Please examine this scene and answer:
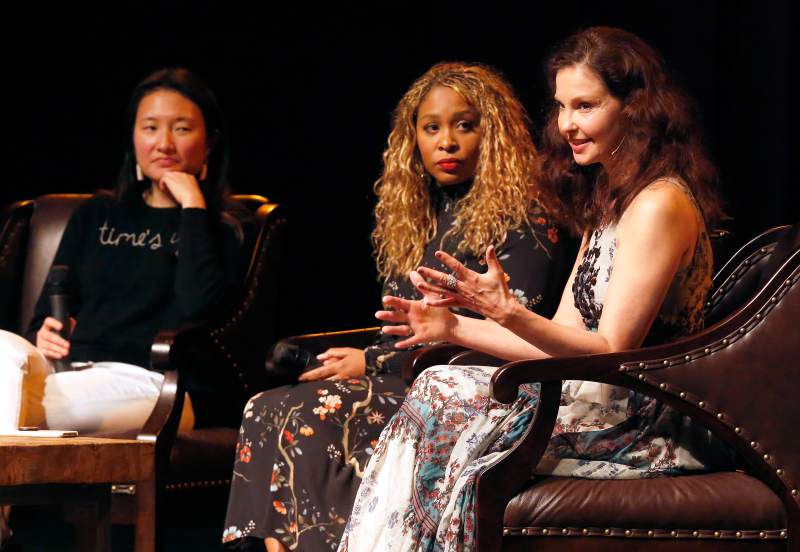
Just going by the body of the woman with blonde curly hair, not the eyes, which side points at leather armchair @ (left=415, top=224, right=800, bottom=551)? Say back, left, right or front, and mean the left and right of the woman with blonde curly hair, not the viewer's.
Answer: left

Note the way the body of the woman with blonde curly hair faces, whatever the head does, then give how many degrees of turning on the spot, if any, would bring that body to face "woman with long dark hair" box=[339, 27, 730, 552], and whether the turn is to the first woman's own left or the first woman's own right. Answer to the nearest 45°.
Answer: approximately 90° to the first woman's own left

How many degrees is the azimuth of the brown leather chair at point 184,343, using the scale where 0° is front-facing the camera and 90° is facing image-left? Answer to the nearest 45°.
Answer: approximately 45°

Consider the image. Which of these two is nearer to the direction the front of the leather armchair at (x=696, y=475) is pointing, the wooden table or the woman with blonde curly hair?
the wooden table

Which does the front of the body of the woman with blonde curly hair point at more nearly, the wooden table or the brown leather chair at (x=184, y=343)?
the wooden table

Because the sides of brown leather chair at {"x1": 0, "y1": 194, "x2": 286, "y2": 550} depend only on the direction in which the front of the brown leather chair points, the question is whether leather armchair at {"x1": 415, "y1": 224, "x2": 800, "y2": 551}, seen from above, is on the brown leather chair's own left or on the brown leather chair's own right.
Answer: on the brown leather chair's own left

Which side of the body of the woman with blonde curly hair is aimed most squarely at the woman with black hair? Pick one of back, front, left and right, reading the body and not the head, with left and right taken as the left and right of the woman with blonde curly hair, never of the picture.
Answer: right

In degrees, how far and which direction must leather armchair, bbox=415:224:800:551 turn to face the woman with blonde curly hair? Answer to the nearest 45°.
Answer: approximately 45° to its right

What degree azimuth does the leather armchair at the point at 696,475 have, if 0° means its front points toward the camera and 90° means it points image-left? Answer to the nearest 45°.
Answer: approximately 90°

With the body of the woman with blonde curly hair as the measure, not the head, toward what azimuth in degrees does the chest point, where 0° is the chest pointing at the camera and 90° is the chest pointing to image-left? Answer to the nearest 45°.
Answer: approximately 45°
